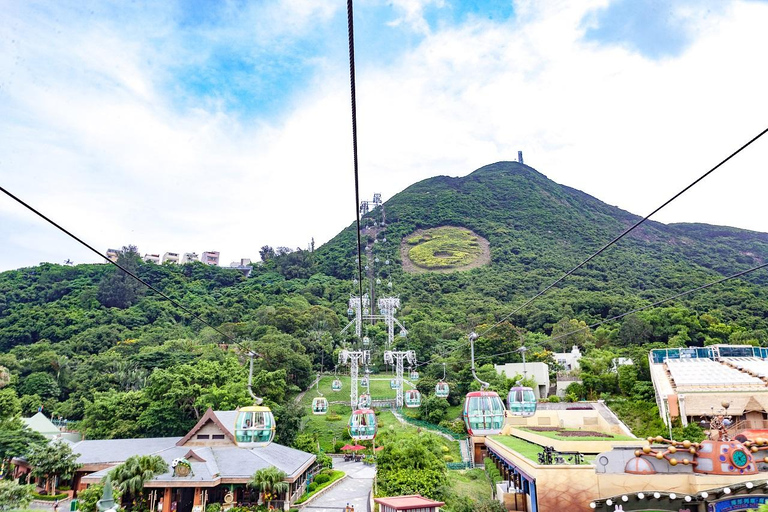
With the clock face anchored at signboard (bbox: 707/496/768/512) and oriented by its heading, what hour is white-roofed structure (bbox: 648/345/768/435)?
The white-roofed structure is roughly at 6 o'clock from the signboard.

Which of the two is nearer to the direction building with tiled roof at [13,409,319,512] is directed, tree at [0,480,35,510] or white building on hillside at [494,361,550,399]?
the tree

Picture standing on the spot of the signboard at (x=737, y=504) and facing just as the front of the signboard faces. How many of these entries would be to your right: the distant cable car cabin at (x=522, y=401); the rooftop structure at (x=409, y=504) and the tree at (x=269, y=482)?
3

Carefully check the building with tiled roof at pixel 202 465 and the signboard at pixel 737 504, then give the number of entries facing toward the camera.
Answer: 2

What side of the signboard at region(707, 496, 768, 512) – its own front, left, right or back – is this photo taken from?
front

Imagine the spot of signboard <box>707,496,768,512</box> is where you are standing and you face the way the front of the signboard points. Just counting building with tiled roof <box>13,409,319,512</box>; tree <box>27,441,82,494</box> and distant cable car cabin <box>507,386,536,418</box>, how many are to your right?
3

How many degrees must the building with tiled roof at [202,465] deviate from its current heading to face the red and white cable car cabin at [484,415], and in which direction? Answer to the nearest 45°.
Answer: approximately 45° to its left

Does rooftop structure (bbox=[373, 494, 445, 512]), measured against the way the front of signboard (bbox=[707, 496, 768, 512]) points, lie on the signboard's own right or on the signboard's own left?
on the signboard's own right

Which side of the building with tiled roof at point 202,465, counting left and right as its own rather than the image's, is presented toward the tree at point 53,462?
right

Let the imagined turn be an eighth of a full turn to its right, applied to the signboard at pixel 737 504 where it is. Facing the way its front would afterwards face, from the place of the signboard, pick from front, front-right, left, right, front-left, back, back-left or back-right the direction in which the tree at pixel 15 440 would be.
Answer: front-right

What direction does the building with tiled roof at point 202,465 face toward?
toward the camera
